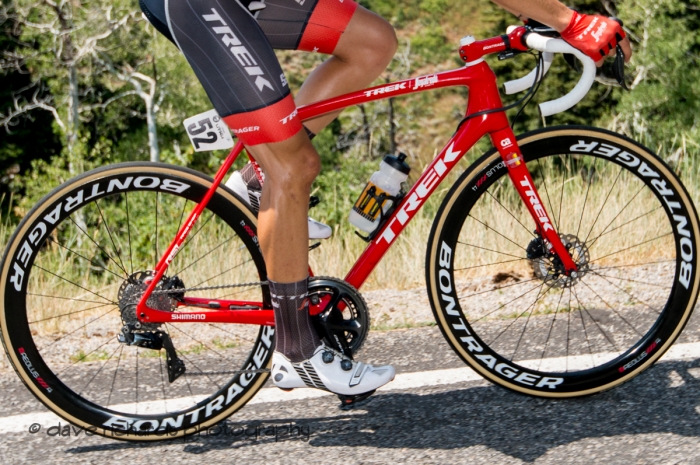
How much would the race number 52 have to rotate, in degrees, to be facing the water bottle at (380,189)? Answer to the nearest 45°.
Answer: approximately 90° to its left

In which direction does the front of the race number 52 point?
toward the camera

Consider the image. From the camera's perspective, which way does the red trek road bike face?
to the viewer's right
